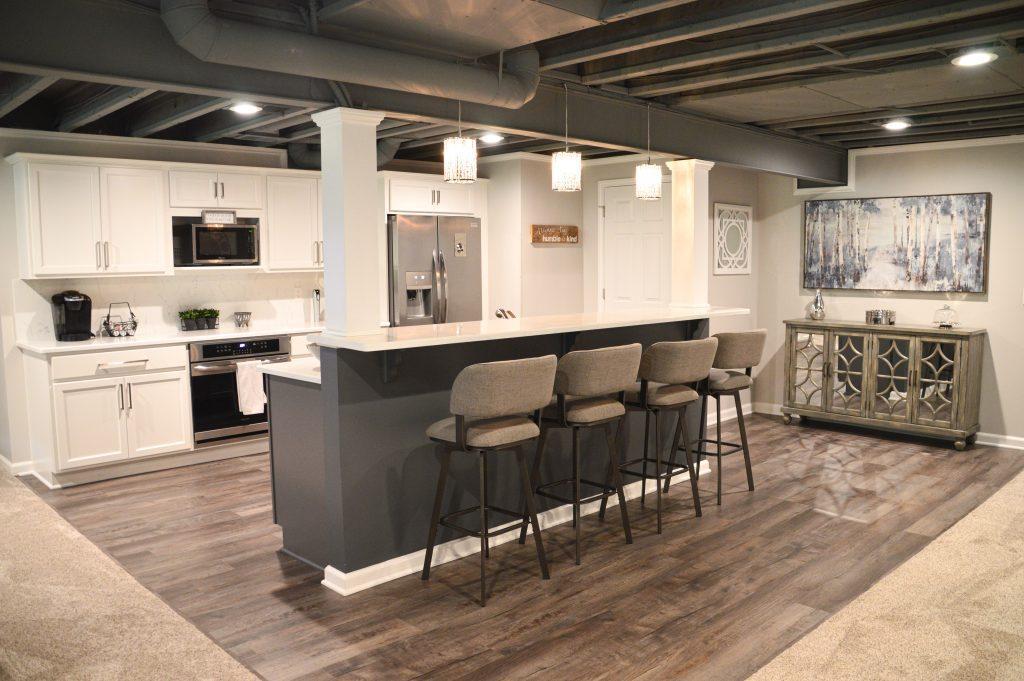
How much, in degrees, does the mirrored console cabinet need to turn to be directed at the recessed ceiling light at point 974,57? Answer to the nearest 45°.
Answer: approximately 45° to its left

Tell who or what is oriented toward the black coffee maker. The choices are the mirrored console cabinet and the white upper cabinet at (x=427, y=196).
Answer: the mirrored console cabinet

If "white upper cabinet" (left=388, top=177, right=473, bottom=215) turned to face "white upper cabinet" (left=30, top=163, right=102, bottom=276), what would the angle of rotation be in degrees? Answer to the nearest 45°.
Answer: approximately 90° to its right

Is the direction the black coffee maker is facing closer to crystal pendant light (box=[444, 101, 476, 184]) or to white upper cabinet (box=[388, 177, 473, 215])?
the crystal pendant light

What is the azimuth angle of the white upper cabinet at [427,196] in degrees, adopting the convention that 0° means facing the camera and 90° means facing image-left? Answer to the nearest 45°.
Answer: approximately 315°

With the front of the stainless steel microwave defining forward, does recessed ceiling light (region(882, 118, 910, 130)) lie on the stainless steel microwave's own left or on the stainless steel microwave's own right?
on the stainless steel microwave's own left

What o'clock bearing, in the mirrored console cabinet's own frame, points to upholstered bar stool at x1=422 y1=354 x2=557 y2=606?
The upholstered bar stool is roughly at 11 o'clock from the mirrored console cabinet.

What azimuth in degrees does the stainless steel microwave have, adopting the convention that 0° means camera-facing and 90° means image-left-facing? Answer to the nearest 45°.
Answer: approximately 0°
